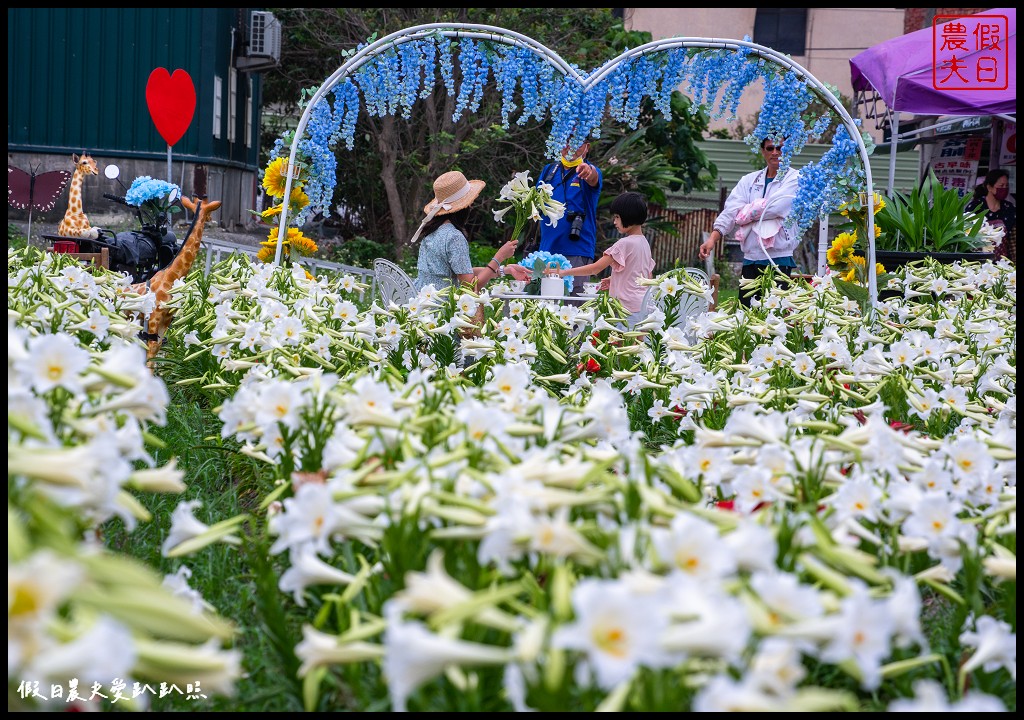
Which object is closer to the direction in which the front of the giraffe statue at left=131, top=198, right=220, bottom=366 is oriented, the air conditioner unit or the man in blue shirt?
the man in blue shirt

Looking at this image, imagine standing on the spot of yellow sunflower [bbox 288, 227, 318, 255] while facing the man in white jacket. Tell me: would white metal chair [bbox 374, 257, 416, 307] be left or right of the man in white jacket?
right

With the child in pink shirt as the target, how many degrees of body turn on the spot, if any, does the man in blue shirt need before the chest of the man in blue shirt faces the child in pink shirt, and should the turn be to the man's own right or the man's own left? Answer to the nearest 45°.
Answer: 0° — they already face them

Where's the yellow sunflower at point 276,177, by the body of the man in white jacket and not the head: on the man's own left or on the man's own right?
on the man's own right

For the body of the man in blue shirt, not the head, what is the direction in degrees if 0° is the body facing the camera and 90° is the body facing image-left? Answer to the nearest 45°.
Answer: approximately 0°

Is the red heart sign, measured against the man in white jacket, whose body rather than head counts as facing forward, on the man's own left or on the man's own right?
on the man's own right

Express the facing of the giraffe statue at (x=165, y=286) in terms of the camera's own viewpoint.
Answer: facing to the right of the viewer

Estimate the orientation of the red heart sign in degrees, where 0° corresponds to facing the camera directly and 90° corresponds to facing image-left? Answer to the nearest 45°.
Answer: approximately 0°

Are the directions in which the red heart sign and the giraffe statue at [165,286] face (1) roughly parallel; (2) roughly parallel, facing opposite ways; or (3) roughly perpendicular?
roughly perpendicular

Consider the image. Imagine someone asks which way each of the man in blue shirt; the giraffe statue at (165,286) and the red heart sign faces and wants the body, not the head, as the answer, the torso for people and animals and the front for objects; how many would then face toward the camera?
2
